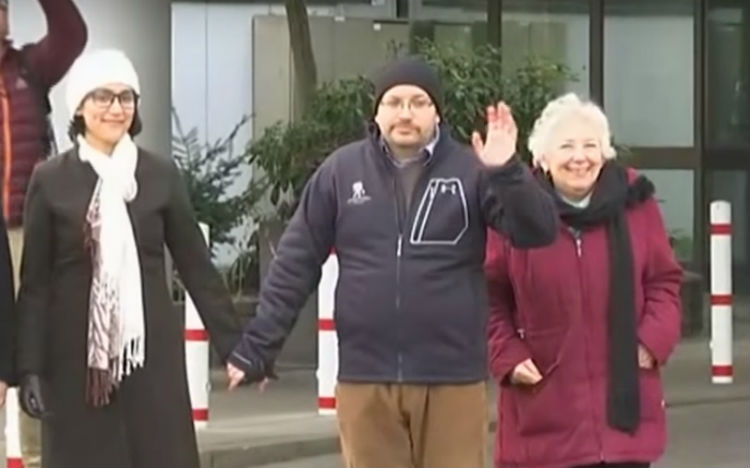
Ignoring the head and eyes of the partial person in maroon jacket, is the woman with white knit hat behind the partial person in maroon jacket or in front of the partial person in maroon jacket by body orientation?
in front

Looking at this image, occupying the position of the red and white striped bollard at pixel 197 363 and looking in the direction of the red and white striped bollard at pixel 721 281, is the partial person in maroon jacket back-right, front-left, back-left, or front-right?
back-right

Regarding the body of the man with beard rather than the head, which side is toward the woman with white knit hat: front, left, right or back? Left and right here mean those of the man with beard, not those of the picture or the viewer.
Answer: right

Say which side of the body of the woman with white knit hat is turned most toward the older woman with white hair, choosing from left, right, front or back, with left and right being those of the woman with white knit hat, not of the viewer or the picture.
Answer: left

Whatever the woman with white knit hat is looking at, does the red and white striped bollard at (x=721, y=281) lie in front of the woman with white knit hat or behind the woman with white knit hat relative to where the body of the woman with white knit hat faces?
behind

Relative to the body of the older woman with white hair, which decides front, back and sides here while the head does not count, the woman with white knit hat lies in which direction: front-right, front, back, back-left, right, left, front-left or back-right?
right

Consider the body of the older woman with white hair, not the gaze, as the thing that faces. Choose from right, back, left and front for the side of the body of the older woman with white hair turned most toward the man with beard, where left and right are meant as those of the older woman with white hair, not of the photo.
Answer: right

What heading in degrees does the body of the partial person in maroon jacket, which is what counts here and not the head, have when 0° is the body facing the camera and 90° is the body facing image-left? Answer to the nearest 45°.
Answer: approximately 0°

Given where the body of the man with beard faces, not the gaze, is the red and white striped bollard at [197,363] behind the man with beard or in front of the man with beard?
behind
